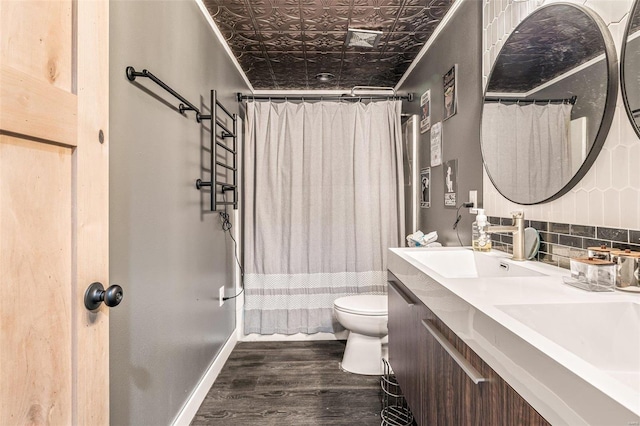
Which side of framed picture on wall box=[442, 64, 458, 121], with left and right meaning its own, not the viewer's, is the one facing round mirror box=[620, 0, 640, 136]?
left

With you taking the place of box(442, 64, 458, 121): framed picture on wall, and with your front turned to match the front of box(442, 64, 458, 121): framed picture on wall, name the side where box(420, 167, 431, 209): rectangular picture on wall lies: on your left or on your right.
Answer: on your right

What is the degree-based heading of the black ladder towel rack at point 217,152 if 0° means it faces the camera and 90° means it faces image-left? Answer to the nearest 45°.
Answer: approximately 270°

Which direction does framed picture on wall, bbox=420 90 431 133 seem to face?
to the viewer's left

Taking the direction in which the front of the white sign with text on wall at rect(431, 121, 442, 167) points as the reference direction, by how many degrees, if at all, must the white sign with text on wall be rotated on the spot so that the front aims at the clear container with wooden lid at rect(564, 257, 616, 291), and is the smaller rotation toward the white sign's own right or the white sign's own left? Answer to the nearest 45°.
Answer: approximately 90° to the white sign's own left

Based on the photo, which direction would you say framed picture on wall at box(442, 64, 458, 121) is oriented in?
to the viewer's left

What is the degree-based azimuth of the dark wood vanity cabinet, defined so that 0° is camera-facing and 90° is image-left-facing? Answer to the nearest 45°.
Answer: approximately 90°

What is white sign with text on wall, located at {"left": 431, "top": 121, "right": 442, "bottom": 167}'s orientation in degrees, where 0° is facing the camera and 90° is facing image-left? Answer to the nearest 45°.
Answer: approximately 90°

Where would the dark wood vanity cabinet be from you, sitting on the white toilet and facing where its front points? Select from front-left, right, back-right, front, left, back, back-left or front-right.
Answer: left
